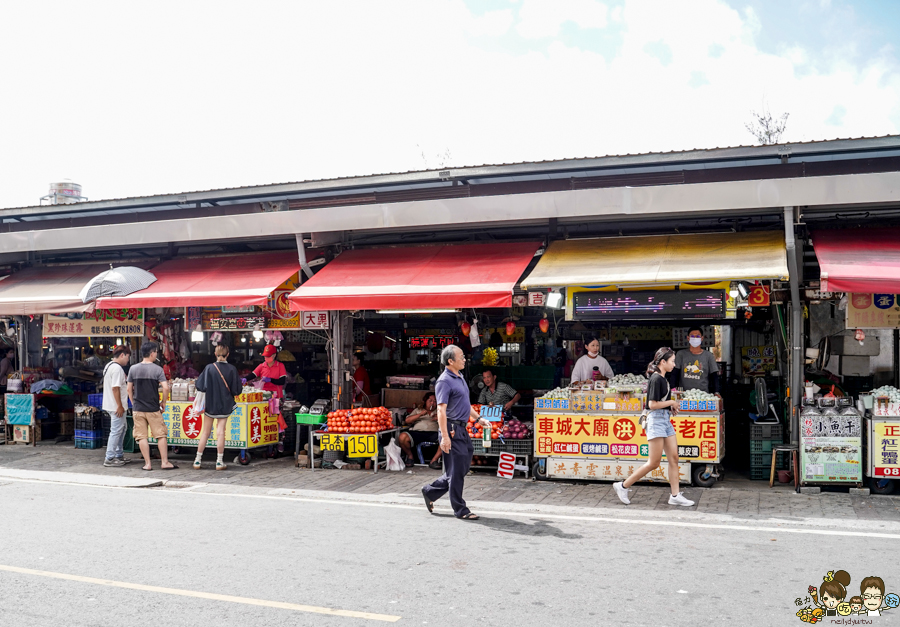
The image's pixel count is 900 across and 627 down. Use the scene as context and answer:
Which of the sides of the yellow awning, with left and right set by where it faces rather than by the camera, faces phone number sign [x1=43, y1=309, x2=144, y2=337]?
right

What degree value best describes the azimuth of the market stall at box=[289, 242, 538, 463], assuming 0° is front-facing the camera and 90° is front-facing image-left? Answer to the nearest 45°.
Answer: approximately 0°

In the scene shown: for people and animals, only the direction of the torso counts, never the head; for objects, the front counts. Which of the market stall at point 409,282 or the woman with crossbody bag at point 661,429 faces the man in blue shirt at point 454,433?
the market stall

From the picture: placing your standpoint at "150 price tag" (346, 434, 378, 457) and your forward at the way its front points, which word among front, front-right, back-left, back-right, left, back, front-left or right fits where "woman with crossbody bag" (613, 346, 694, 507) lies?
front-left
